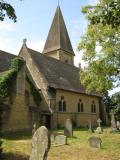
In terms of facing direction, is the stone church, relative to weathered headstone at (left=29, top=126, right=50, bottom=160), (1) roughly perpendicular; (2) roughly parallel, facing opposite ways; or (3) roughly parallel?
roughly parallel

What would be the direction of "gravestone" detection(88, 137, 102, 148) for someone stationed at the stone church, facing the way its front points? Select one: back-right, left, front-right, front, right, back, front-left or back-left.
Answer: front-left

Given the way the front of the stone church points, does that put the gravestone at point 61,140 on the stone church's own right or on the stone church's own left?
on the stone church's own left

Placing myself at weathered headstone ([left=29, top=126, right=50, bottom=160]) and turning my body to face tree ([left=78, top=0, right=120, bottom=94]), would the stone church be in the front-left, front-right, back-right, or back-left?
front-left

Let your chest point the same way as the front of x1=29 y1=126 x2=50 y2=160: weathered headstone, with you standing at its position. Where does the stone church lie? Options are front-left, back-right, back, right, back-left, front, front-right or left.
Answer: back-right

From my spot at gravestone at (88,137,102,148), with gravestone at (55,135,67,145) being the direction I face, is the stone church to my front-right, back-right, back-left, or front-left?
front-right

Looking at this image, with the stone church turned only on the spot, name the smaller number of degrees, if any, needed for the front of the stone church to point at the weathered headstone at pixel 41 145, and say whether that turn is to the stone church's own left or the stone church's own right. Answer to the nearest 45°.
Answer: approximately 45° to the stone church's own left

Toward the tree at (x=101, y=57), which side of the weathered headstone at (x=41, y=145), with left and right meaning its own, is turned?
back

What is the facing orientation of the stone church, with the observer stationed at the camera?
facing the viewer and to the left of the viewer

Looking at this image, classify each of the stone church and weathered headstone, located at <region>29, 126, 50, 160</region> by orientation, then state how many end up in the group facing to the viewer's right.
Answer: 0
